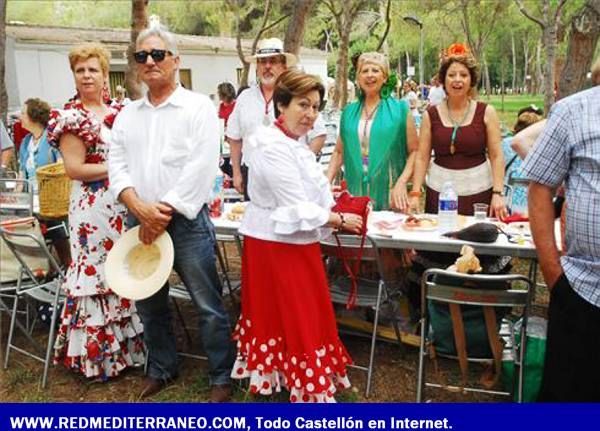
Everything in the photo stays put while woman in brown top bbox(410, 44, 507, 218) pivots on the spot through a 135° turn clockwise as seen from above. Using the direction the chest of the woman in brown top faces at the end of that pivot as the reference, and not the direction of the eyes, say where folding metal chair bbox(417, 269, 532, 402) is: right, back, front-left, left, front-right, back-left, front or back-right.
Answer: back-left

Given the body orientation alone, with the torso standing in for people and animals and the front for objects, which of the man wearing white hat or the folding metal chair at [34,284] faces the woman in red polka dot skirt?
the man wearing white hat

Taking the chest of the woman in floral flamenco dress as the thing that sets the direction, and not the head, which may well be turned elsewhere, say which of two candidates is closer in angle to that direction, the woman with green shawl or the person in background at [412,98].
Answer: the woman with green shawl

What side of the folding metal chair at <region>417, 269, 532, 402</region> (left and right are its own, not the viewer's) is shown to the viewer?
back

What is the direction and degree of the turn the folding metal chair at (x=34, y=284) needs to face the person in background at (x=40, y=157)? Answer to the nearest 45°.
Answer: approximately 45° to its left

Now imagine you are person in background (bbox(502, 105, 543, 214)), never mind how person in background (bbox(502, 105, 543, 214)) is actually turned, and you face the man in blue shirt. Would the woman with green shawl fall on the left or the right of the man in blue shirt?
right

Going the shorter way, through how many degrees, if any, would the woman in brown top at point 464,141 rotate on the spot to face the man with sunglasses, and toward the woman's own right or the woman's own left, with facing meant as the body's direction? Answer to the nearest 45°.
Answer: approximately 45° to the woman's own right

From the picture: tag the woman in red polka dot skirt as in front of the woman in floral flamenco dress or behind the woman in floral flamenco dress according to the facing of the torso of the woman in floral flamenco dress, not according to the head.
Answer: in front

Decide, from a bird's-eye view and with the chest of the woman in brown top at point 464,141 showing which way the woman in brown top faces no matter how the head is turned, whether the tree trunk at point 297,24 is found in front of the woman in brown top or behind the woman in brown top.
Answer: behind

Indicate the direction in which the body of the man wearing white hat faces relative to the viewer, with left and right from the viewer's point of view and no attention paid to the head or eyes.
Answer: facing the viewer

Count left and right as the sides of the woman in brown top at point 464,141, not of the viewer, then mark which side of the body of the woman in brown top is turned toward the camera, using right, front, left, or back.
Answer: front

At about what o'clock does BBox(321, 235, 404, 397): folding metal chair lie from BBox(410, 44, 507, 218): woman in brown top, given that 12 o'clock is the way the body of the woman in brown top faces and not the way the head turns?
The folding metal chair is roughly at 1 o'clock from the woman in brown top.

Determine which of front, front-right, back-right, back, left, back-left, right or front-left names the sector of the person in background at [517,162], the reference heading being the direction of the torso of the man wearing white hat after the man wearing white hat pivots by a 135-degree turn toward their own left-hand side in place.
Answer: front-right
